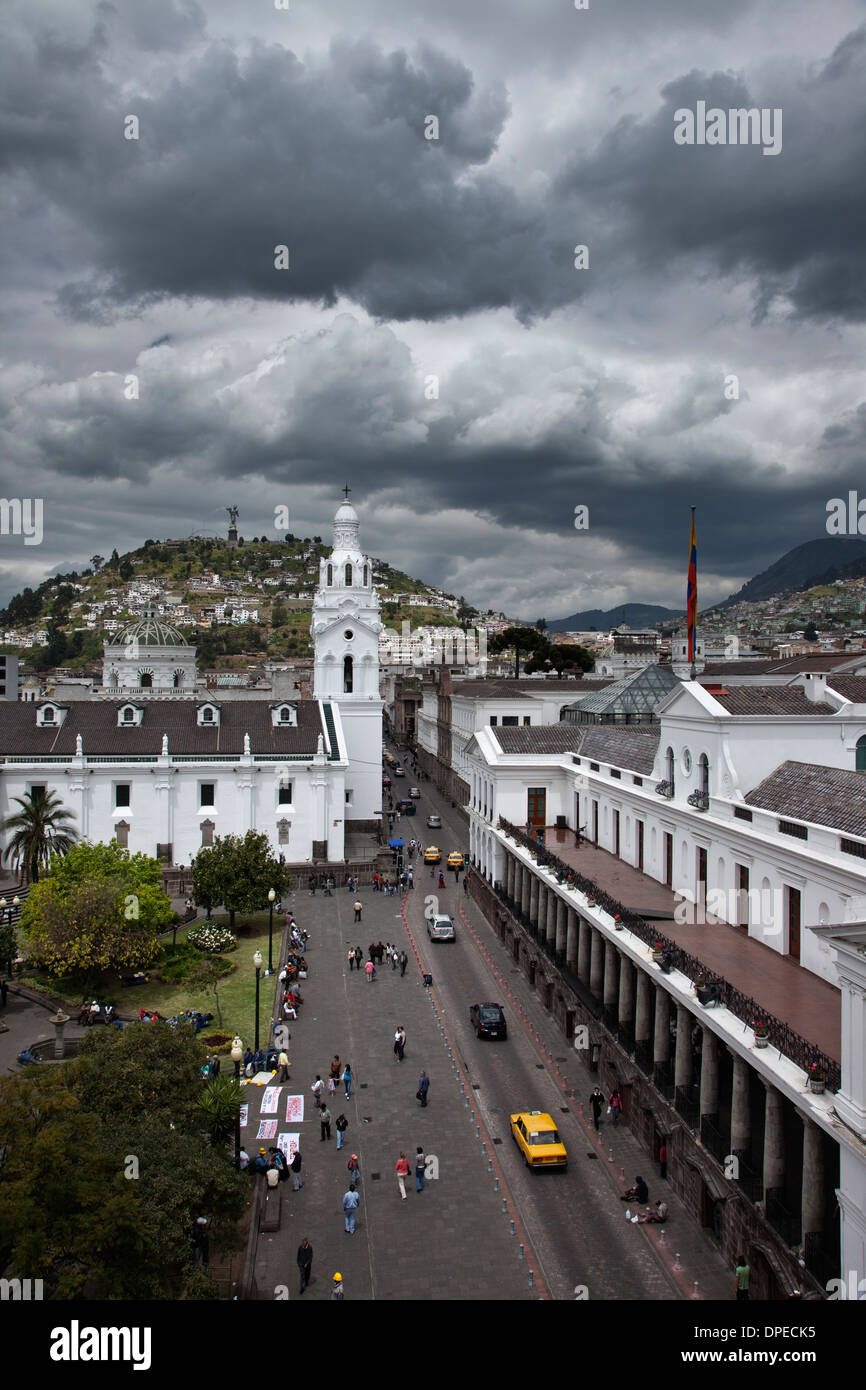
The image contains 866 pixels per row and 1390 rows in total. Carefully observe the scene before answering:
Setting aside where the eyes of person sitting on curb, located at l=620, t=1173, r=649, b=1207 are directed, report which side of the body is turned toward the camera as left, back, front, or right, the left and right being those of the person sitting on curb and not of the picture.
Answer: left

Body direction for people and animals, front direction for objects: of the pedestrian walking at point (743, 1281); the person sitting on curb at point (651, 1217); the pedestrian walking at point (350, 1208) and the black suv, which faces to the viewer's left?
the person sitting on curb

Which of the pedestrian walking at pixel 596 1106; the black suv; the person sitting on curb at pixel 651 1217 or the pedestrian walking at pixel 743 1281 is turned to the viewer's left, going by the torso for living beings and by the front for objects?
the person sitting on curb

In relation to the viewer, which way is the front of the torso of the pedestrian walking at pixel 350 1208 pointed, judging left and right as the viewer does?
facing away from the viewer

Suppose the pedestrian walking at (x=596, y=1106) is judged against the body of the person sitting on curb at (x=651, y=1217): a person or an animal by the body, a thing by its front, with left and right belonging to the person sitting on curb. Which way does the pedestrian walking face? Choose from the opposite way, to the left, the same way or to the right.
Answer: to the left

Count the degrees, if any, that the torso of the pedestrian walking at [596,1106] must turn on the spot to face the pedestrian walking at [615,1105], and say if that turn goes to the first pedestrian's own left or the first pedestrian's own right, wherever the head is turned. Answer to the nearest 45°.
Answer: approximately 135° to the first pedestrian's own left

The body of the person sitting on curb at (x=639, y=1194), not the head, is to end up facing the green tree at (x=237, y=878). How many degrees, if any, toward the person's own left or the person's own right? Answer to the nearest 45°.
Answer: approximately 45° to the person's own right

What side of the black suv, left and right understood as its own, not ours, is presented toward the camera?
back

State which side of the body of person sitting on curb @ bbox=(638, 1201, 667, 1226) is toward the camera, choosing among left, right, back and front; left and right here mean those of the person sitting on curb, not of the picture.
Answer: left

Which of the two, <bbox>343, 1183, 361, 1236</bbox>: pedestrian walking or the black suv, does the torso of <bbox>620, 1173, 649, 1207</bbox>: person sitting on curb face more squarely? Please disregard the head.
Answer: the pedestrian walking

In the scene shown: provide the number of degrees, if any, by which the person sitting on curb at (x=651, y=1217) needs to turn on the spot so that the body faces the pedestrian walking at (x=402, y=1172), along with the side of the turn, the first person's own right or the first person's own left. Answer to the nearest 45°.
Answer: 0° — they already face them
